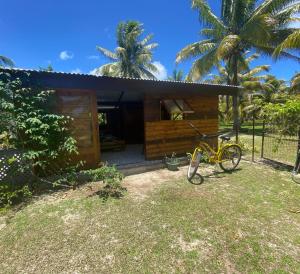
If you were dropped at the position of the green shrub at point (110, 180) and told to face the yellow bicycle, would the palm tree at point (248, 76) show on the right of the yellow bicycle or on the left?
left

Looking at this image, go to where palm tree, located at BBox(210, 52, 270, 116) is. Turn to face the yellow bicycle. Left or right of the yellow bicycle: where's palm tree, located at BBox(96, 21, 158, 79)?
right

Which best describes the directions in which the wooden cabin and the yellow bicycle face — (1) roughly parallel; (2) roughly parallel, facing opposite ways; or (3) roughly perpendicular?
roughly perpendicular

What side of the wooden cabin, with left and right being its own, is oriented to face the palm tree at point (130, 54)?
back

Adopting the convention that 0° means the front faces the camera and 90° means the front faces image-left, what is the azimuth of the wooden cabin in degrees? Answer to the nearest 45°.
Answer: approximately 0°

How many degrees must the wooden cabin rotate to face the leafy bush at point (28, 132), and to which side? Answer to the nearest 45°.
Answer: approximately 45° to its right

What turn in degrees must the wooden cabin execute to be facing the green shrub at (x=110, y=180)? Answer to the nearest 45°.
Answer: approximately 45° to its right

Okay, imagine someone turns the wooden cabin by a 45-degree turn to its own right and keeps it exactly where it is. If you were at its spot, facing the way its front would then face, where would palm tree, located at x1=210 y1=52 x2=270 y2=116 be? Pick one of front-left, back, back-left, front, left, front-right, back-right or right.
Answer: back
